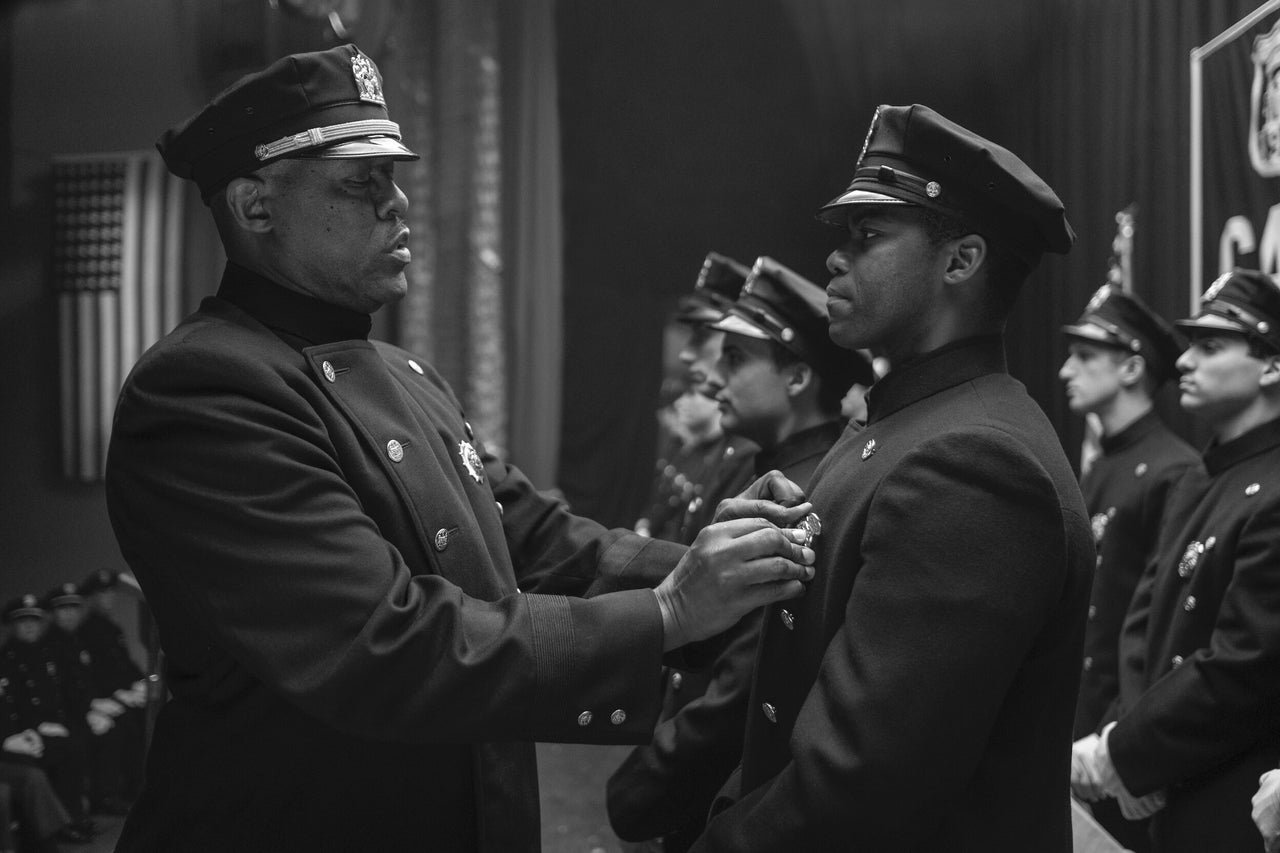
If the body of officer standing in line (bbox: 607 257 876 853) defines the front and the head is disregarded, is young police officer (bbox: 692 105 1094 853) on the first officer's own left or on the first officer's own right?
on the first officer's own left

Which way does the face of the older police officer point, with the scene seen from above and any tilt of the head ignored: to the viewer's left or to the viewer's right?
to the viewer's right

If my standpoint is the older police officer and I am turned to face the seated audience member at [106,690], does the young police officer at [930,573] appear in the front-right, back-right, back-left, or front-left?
back-right

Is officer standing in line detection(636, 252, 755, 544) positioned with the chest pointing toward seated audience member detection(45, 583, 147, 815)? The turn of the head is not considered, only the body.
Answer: yes

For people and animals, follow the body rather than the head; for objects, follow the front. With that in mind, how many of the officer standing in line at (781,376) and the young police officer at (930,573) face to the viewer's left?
2

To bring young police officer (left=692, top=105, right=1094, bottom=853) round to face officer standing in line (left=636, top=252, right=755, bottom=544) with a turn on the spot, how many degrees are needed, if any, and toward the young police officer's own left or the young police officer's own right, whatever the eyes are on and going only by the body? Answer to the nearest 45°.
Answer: approximately 90° to the young police officer's own right

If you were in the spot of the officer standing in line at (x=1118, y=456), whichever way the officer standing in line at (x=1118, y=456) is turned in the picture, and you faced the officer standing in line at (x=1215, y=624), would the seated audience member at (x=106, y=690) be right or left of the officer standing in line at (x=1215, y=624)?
right

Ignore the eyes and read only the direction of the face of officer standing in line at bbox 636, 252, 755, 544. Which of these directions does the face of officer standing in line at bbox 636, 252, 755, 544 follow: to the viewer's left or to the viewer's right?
to the viewer's left

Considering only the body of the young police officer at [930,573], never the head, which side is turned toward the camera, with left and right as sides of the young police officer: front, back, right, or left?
left

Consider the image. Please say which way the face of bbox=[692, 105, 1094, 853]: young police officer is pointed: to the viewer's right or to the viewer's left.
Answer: to the viewer's left

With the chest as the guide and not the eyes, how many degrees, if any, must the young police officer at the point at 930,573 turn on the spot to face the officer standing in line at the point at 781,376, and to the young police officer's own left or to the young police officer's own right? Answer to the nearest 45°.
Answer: approximately 90° to the young police officer's own right

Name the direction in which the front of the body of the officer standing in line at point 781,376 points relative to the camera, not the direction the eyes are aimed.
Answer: to the viewer's left
